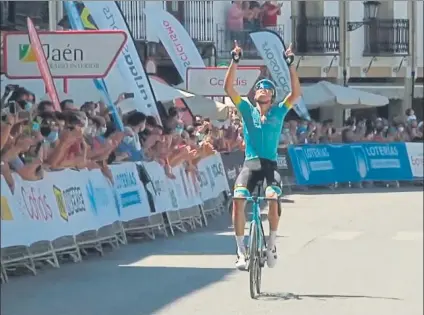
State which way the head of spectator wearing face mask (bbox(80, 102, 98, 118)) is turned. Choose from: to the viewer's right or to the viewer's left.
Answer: to the viewer's right

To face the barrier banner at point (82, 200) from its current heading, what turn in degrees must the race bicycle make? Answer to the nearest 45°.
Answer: approximately 135° to its right

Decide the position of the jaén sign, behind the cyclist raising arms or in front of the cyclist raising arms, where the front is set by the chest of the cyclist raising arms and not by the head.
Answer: behind

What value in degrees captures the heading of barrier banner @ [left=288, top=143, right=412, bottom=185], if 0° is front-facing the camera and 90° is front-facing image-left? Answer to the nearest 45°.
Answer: approximately 0°

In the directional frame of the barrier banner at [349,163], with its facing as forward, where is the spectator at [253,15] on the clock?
The spectator is roughly at 5 o'clock from the barrier banner.

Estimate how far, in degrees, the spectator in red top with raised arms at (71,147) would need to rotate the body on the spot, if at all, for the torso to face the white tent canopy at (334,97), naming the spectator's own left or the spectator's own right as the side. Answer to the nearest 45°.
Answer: approximately 90° to the spectator's own left

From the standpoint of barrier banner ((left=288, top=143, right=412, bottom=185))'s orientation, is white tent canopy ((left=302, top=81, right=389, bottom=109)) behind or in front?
behind

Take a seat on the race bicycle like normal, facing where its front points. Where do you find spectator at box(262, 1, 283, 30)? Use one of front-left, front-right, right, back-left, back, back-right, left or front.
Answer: back

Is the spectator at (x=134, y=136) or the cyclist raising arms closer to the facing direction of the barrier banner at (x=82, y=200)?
the cyclist raising arms

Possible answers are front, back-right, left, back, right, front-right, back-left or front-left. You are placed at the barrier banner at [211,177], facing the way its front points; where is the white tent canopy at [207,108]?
back-left
